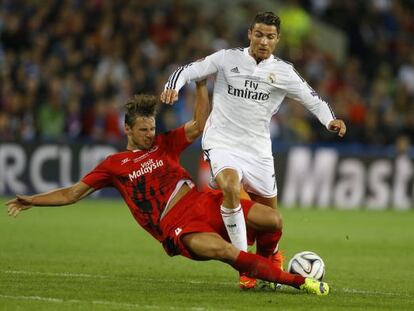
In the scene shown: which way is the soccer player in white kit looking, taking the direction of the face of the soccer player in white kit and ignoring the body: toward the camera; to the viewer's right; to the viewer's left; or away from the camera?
toward the camera

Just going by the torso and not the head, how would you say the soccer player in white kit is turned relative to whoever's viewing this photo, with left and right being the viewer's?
facing the viewer

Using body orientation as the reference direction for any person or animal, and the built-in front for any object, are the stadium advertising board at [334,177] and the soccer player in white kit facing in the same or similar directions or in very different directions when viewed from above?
same or similar directions

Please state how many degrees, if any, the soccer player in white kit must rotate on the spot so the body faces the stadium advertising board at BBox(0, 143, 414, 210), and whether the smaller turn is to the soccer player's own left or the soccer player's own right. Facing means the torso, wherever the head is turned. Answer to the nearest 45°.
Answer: approximately 180°

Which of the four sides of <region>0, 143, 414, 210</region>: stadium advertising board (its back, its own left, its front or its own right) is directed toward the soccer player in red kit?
front

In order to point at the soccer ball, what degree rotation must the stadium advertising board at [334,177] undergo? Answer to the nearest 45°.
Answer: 0° — it already faces it

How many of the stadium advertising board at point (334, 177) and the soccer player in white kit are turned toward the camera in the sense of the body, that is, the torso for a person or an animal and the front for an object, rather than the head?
2

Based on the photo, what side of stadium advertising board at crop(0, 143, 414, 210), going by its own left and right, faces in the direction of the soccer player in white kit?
front
